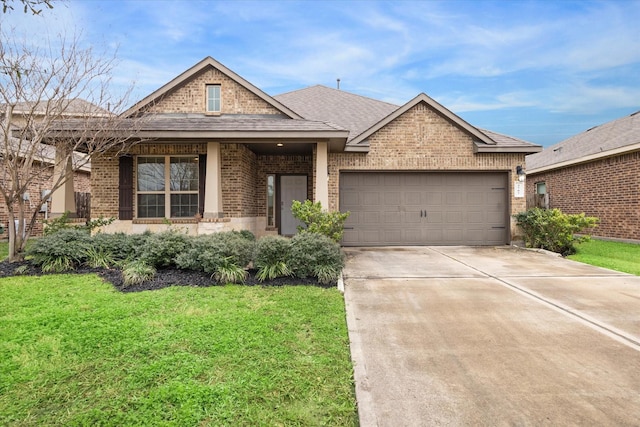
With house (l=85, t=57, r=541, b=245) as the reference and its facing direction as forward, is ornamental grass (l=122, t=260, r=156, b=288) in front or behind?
in front

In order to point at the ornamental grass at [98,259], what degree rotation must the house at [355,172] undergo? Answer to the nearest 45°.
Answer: approximately 45° to its right

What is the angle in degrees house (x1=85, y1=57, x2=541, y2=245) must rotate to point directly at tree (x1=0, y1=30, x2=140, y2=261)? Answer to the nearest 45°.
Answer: approximately 45° to its right

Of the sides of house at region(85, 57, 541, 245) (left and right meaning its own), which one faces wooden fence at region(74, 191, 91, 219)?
right

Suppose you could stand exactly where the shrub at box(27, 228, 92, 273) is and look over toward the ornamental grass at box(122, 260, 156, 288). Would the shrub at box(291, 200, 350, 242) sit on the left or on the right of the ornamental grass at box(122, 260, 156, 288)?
left

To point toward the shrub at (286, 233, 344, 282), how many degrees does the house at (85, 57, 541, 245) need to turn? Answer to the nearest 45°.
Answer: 0° — it already faces it

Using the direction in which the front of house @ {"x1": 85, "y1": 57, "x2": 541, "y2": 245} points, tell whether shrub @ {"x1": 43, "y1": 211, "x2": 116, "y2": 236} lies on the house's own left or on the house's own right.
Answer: on the house's own right

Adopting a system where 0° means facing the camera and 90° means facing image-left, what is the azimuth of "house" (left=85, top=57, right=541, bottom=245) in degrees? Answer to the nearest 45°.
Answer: approximately 0°

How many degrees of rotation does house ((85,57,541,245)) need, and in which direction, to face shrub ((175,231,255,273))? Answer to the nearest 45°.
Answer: approximately 45° to its right

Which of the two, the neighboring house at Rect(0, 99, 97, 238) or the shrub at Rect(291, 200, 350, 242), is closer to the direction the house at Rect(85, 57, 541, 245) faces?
the shrub

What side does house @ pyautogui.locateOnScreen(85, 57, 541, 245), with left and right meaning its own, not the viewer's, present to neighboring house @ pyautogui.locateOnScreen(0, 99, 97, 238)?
right

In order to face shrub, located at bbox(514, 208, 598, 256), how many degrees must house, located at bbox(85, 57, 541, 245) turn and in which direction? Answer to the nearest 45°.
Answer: approximately 90° to its left

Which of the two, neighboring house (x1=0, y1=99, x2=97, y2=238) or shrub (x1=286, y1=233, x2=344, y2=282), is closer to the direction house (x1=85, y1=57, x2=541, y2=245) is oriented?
the shrub

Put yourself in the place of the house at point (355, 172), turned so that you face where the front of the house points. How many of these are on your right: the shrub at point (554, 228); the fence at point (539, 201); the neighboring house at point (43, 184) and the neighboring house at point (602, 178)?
1

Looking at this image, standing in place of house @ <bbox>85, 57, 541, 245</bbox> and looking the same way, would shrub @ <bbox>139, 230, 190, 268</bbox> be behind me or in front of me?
in front
